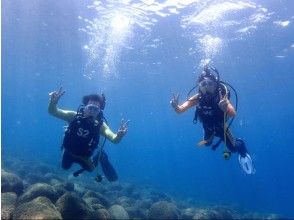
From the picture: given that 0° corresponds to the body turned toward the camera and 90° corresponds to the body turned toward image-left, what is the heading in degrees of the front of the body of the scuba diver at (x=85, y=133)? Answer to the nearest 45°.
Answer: approximately 0°

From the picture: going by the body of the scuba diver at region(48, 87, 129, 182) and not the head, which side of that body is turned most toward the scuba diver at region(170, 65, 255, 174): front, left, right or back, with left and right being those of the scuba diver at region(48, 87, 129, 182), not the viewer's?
left

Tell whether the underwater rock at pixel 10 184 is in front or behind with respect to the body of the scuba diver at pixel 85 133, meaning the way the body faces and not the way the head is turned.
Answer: behind
